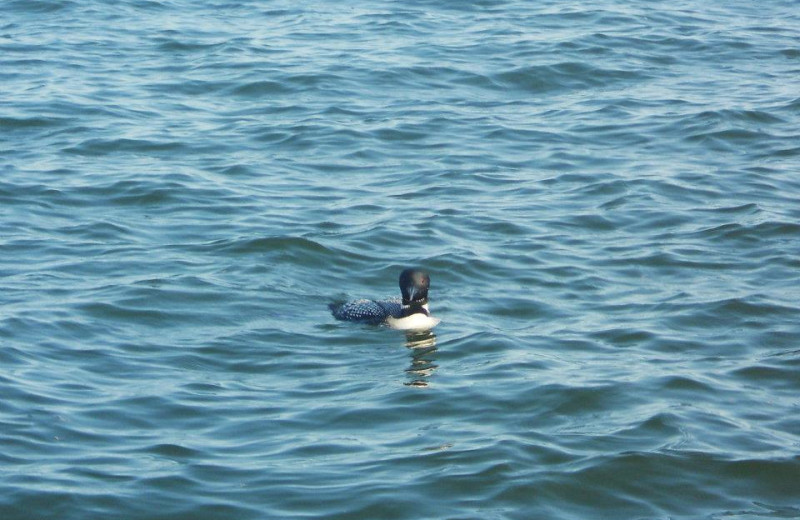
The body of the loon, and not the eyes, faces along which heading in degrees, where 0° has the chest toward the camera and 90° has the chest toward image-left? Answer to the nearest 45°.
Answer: approximately 315°
